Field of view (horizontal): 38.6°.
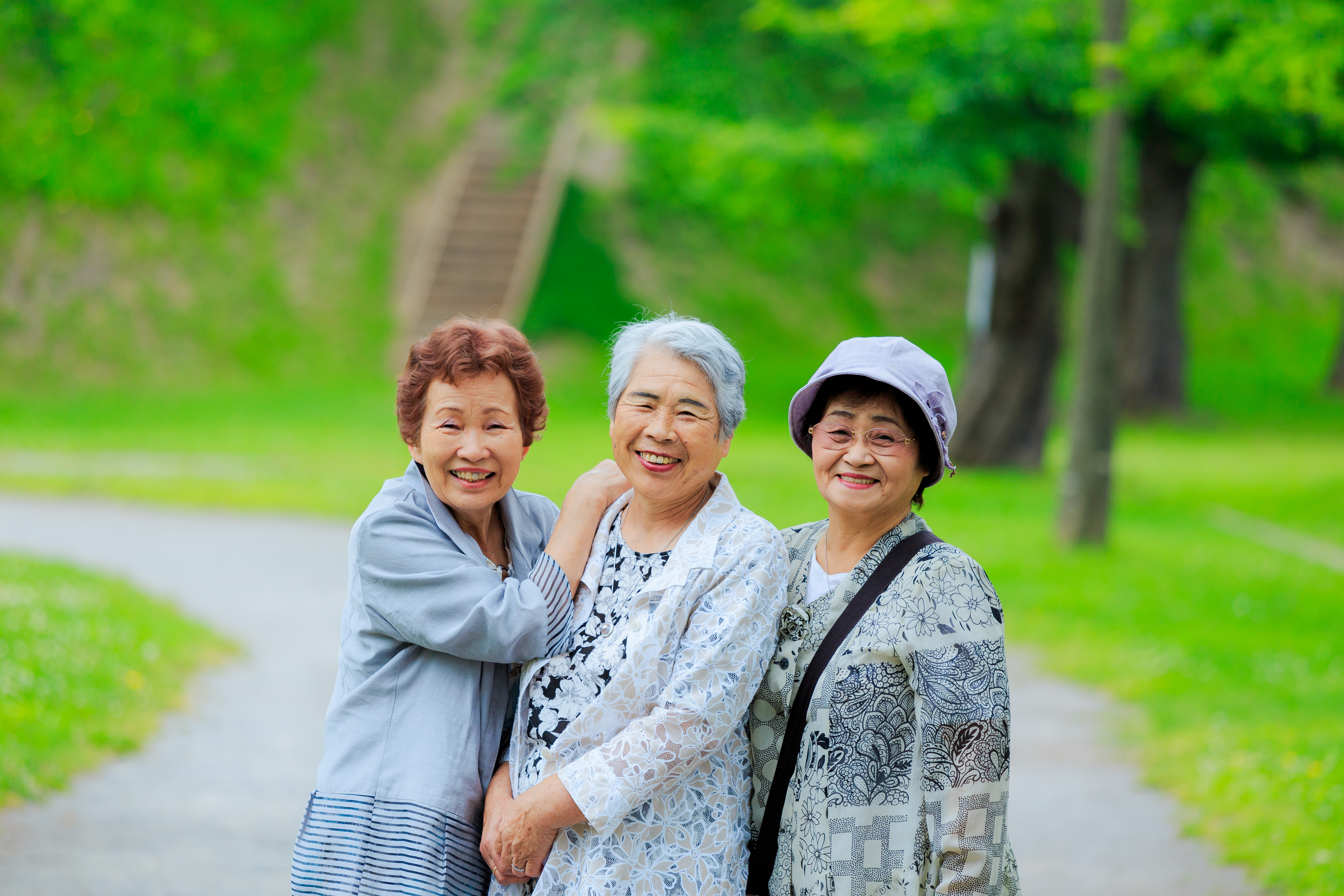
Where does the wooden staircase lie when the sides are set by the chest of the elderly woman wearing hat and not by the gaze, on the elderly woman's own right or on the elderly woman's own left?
on the elderly woman's own right

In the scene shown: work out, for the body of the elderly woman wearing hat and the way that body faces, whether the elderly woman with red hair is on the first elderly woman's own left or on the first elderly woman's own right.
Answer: on the first elderly woman's own right

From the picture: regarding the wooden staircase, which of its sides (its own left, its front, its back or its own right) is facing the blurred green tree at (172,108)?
right

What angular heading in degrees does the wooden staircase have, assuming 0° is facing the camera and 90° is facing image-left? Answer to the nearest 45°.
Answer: approximately 0°

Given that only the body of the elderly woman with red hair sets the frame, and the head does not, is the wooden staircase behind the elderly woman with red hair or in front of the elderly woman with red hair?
behind

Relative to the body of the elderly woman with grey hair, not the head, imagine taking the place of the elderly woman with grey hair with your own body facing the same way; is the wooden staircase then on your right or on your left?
on your right

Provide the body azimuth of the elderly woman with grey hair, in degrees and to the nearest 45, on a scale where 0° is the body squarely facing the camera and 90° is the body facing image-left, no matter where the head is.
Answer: approximately 45°

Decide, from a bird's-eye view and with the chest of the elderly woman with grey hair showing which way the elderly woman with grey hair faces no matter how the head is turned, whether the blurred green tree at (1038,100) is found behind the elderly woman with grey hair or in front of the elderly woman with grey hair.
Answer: behind

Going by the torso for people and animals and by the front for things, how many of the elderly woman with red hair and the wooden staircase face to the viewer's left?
0

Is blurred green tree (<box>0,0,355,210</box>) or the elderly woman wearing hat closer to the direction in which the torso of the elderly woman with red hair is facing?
the elderly woman wearing hat
